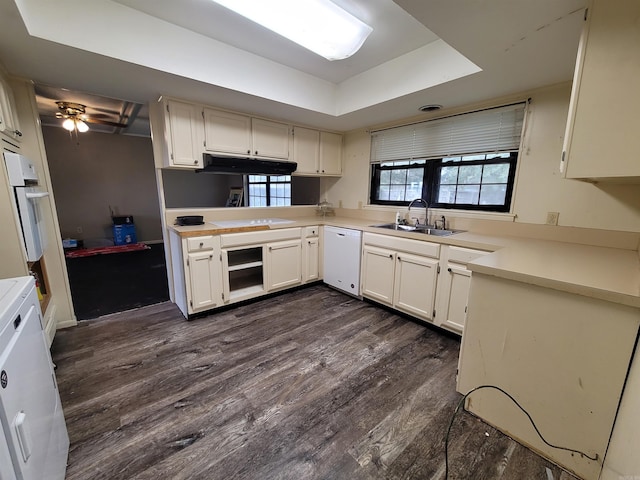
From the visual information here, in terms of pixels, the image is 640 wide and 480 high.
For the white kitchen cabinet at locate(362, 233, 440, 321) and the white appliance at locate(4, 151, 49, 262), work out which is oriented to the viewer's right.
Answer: the white appliance

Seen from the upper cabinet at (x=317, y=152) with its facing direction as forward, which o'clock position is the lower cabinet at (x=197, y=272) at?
The lower cabinet is roughly at 3 o'clock from the upper cabinet.

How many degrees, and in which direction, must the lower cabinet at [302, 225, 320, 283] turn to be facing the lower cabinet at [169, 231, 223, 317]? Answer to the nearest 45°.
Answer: approximately 90° to its right

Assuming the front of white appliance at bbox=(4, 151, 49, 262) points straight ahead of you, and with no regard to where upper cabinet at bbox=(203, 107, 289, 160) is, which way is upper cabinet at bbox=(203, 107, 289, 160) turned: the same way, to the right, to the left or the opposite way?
to the right

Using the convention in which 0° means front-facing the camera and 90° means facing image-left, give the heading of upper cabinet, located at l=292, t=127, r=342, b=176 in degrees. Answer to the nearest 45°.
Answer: approximately 315°

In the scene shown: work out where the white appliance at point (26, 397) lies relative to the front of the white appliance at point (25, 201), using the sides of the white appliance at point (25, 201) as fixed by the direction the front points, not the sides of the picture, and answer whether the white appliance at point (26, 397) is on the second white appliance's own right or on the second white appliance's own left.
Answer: on the second white appliance's own right

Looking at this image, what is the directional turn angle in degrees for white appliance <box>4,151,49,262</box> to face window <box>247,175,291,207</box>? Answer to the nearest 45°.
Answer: approximately 45° to its left

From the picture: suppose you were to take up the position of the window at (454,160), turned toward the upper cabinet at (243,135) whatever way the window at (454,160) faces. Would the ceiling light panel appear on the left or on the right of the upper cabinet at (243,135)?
left

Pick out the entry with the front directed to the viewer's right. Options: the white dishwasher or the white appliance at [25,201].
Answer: the white appliance

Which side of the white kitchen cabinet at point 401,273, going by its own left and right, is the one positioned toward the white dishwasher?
right

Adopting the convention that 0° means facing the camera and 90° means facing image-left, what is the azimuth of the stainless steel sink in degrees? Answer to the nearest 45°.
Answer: approximately 45°

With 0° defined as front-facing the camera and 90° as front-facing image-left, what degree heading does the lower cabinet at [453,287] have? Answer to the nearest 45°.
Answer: approximately 45°

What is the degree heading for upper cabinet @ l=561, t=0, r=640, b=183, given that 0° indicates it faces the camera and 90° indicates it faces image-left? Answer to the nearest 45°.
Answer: approximately 90°
